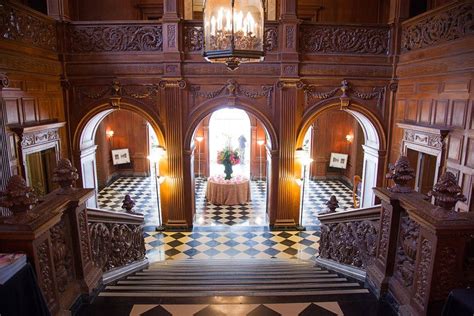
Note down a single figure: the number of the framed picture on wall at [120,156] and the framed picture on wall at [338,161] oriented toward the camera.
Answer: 2

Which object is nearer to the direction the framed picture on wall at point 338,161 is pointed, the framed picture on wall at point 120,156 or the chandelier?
the chandelier

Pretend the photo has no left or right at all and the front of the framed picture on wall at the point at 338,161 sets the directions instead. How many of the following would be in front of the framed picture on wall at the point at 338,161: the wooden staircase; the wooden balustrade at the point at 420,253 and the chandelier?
3

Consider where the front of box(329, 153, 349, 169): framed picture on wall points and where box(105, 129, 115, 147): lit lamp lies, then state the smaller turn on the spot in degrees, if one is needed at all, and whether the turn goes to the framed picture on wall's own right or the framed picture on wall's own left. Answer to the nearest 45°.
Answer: approximately 90° to the framed picture on wall's own right

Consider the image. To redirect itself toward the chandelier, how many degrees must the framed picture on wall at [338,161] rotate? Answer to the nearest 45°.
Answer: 0° — it already faces it

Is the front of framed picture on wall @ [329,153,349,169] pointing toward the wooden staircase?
yes

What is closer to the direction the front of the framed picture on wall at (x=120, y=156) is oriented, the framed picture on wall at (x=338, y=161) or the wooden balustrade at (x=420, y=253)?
the wooden balustrade
